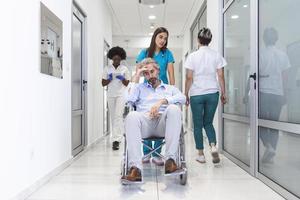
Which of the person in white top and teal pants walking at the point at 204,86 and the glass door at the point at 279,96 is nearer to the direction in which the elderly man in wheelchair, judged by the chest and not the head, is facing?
the glass door

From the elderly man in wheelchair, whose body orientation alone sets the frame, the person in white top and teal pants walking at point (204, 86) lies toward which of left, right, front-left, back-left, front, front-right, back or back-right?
back-left

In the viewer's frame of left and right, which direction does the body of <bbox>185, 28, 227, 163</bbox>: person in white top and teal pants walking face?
facing away from the viewer

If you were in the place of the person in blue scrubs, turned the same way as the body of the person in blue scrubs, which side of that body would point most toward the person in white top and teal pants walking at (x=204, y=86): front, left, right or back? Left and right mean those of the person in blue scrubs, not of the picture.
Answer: left

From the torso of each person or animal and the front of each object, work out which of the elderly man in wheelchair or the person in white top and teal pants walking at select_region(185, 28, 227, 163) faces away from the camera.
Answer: the person in white top and teal pants walking

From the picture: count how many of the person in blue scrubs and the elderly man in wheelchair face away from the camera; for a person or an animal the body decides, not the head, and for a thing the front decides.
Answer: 0

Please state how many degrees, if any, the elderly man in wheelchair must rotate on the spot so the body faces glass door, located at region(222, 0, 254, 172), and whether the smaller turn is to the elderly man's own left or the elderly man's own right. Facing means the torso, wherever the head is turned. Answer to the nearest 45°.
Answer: approximately 135° to the elderly man's own left

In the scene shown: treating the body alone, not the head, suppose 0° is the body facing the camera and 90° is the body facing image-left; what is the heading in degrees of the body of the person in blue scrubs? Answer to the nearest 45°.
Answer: approximately 0°

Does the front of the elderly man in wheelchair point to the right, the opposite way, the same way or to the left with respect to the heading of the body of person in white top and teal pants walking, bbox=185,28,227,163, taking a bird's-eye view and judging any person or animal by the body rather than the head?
the opposite way

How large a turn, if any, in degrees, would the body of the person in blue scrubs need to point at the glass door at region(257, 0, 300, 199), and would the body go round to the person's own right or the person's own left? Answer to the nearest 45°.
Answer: approximately 45° to the person's own left

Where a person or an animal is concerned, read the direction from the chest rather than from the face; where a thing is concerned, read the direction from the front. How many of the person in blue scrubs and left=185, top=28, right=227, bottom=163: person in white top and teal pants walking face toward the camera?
1

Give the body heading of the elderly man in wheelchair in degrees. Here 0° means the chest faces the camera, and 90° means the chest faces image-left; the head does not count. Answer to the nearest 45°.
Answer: approximately 0°

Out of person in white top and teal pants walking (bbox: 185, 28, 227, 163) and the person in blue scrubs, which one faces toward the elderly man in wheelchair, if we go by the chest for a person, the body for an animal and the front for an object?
the person in blue scrubs

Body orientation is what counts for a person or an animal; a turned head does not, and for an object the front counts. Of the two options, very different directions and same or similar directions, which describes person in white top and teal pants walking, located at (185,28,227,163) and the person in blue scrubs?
very different directions
